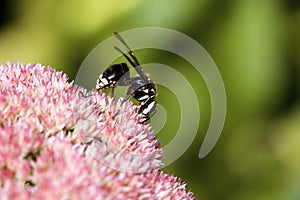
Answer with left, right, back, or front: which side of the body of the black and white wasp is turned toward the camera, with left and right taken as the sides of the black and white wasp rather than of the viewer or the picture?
right
